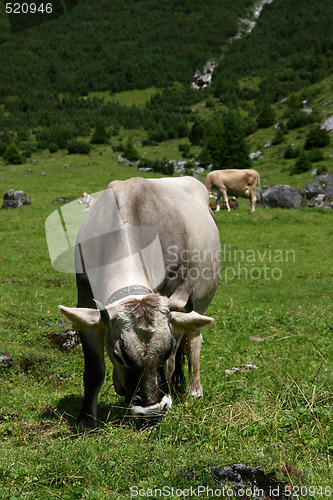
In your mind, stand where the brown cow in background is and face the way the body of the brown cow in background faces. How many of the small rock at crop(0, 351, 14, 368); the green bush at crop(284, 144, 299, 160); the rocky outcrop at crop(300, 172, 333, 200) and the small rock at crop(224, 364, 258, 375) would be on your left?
2

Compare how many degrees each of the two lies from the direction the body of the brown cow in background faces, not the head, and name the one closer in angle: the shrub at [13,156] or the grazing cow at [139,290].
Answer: the shrub

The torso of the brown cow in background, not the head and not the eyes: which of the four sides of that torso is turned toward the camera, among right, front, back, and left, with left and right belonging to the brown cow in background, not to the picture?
left

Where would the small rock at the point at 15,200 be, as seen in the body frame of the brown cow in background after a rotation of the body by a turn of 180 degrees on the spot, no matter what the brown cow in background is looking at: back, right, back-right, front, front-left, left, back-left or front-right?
back

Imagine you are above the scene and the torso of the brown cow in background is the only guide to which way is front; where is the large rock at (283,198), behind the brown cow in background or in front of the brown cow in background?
behind

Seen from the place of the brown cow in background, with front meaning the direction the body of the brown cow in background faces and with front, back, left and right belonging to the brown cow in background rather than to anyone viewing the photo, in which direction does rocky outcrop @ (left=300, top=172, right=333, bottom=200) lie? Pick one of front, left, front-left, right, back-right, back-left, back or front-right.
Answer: back-right

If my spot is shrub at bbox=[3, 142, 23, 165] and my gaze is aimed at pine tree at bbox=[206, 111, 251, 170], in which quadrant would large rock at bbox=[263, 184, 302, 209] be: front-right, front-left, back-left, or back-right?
front-right

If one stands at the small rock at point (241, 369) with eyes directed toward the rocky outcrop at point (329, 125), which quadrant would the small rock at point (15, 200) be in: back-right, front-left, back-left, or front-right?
front-left

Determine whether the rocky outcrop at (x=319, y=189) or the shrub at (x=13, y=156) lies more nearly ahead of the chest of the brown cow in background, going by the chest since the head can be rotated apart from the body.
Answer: the shrub

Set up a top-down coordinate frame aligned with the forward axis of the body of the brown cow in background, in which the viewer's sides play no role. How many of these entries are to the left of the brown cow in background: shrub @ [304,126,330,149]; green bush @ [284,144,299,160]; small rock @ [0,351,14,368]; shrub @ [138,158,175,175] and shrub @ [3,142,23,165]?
1

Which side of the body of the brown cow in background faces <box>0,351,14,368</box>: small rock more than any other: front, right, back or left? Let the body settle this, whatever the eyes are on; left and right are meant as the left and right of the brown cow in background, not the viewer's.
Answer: left

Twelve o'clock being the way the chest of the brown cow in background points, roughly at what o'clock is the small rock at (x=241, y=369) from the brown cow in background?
The small rock is roughly at 9 o'clock from the brown cow in background.

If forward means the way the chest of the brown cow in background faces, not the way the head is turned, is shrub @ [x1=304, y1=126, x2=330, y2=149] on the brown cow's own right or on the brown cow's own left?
on the brown cow's own right

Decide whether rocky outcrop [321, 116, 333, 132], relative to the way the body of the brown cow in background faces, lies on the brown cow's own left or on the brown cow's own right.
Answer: on the brown cow's own right

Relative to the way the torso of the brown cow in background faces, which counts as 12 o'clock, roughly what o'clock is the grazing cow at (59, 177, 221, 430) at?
The grazing cow is roughly at 9 o'clock from the brown cow in background.

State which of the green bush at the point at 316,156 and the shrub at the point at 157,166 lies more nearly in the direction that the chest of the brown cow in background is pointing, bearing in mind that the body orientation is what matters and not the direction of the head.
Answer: the shrub
